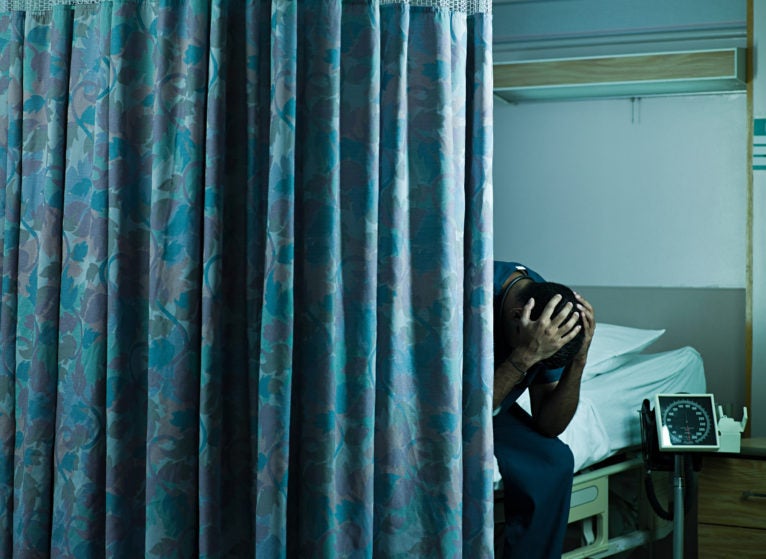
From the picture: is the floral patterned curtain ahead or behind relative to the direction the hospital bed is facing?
ahead

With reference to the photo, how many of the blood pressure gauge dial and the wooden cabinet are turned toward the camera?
2

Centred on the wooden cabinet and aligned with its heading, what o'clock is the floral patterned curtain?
The floral patterned curtain is roughly at 1 o'clock from the wooden cabinet.

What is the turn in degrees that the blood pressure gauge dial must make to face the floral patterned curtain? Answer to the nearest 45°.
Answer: approximately 45° to its right

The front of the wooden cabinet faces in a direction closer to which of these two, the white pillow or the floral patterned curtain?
the floral patterned curtain

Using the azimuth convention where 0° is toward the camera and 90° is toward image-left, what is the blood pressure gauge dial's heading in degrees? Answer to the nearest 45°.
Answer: approximately 0°
